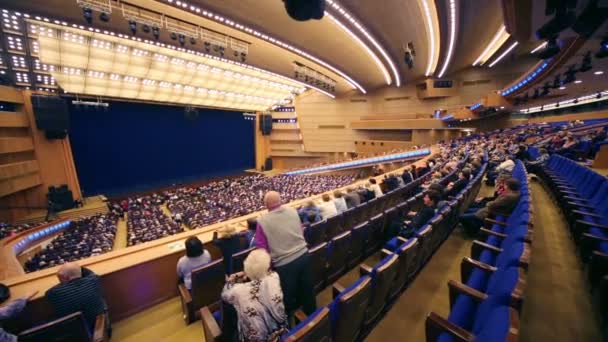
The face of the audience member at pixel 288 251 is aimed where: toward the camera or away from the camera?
away from the camera

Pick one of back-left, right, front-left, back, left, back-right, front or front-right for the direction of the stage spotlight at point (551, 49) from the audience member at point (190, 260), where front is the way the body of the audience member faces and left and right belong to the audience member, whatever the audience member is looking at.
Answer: back-right

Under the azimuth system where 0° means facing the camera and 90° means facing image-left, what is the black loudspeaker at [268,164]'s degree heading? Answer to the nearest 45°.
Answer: approximately 315°

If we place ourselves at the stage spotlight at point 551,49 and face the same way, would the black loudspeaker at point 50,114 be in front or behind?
in front

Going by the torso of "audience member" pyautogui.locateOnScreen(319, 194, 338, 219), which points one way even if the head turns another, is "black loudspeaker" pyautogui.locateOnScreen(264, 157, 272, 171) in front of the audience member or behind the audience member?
in front

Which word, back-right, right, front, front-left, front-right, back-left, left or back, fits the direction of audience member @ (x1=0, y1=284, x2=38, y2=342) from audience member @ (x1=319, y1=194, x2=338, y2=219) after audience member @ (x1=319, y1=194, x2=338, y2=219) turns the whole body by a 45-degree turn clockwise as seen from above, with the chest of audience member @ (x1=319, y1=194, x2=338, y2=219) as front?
back-left

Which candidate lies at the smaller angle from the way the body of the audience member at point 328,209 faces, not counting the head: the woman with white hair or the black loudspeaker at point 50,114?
the black loudspeaker

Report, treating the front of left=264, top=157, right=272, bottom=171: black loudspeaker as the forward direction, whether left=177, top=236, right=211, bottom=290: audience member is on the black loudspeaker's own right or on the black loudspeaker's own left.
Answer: on the black loudspeaker's own right

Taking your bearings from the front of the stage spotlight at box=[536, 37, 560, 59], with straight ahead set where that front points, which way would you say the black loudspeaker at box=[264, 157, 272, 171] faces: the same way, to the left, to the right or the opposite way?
the opposite way

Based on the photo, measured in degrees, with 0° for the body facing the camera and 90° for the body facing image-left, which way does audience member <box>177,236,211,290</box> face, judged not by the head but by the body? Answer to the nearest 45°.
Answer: approximately 135°

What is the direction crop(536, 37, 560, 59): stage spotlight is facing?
to the viewer's left

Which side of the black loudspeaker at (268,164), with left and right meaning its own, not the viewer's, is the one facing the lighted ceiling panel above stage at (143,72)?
right

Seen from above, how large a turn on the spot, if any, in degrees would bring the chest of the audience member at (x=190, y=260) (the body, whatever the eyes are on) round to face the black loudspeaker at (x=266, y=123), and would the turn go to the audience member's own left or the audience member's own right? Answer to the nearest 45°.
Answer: approximately 45° to the audience member's own right

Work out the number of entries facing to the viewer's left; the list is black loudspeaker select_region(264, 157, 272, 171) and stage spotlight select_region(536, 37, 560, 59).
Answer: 1

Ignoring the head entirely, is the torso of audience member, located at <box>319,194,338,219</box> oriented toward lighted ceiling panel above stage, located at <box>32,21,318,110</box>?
yes
